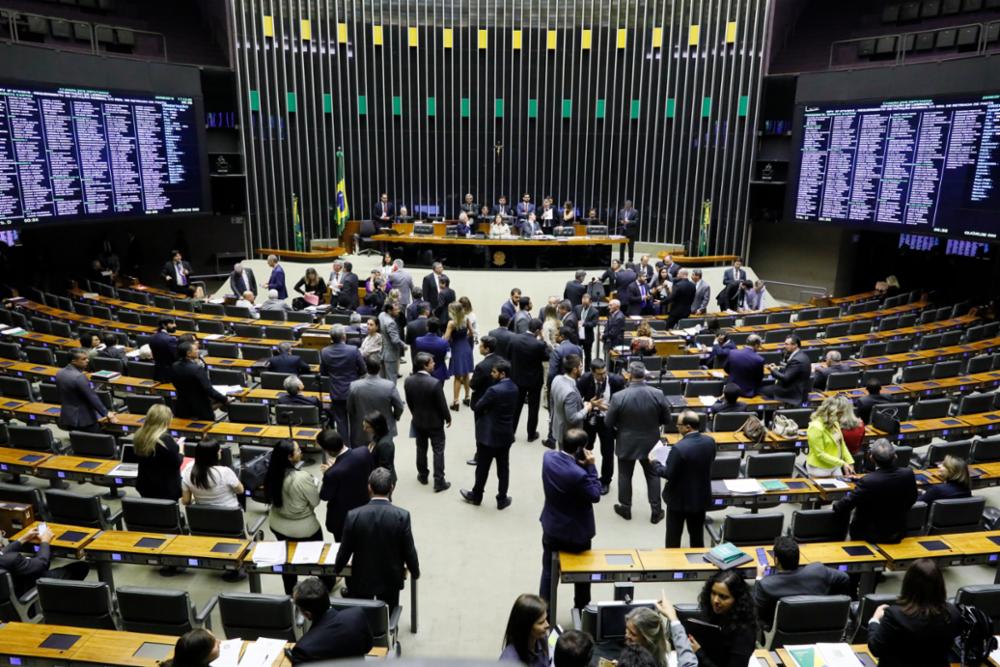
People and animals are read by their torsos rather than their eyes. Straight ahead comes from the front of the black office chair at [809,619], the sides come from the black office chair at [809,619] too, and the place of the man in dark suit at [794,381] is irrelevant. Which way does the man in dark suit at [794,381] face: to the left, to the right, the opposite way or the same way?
to the left

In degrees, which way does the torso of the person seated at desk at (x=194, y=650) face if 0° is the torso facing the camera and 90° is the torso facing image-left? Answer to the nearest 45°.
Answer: approximately 225°

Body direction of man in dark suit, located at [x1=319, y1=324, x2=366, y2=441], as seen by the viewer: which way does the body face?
away from the camera

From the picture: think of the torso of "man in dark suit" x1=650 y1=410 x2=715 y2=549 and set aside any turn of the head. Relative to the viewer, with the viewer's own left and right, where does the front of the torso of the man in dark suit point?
facing away from the viewer and to the left of the viewer

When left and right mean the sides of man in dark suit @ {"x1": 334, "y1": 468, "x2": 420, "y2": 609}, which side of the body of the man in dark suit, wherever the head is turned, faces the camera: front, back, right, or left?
back

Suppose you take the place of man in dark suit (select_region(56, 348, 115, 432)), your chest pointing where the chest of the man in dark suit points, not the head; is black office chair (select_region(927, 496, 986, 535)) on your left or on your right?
on your right

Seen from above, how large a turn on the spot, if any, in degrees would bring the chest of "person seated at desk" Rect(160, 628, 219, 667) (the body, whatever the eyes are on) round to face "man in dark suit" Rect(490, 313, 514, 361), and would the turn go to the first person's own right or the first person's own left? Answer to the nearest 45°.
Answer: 0° — they already face them

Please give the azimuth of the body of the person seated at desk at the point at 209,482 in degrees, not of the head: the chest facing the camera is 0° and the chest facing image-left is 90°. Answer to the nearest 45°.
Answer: approximately 180°

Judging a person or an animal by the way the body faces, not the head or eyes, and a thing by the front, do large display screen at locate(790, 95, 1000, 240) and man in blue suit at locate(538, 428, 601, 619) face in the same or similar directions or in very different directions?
very different directions

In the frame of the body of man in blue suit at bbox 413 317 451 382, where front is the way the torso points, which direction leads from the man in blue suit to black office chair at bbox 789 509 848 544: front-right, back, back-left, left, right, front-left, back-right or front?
back-right

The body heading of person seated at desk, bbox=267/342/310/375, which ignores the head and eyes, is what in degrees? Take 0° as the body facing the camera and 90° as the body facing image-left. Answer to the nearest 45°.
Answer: approximately 180°

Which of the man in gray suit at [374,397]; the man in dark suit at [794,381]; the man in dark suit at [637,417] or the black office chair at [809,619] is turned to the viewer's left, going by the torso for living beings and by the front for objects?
the man in dark suit at [794,381]
